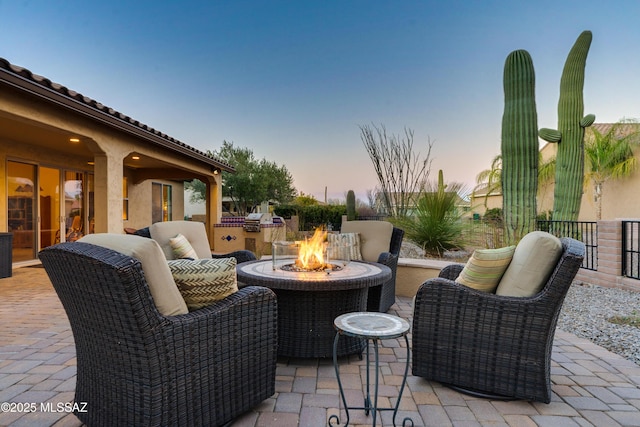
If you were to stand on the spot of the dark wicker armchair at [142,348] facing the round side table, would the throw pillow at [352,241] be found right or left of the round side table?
left

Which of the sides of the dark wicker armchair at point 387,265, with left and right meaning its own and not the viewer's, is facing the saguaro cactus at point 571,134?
back

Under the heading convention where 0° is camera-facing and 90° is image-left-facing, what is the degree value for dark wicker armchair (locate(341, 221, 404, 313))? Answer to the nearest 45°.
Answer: approximately 45°

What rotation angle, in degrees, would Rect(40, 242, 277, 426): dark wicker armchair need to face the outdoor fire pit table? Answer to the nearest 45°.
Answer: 0° — it already faces it

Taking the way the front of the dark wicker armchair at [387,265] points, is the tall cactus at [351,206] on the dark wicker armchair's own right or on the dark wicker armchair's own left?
on the dark wicker armchair's own right

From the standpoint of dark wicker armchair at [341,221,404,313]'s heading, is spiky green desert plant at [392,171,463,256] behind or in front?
behind

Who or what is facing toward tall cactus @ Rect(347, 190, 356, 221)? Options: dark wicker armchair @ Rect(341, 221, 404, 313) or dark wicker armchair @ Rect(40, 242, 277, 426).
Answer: dark wicker armchair @ Rect(40, 242, 277, 426)

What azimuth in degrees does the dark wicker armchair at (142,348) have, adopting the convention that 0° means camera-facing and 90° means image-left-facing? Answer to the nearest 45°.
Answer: approximately 225°

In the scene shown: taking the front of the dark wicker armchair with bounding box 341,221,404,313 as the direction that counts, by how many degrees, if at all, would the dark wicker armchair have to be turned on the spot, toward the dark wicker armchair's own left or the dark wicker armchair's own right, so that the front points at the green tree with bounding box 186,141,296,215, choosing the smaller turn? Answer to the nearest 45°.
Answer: approximately 90° to the dark wicker armchair's own right

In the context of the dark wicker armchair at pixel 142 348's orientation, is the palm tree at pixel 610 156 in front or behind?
in front

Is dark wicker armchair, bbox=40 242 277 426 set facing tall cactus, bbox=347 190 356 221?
yes

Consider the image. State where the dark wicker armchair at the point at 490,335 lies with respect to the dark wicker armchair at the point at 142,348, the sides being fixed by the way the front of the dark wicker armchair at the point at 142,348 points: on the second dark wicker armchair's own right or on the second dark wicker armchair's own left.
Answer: on the second dark wicker armchair's own right

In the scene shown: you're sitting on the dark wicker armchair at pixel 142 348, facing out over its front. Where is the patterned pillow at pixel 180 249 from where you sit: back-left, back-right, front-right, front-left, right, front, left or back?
front-left
